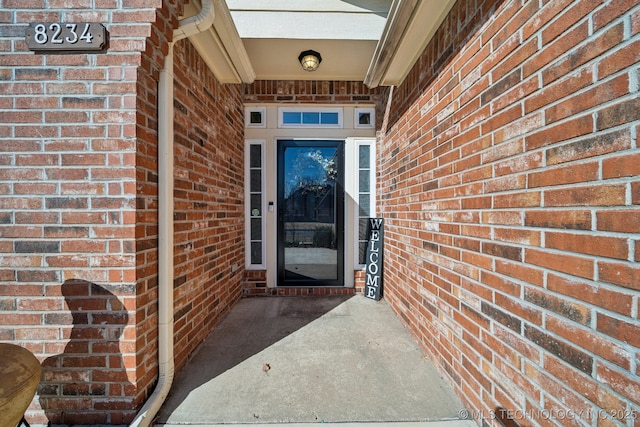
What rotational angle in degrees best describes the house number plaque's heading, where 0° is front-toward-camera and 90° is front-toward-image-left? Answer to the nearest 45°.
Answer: approximately 0°

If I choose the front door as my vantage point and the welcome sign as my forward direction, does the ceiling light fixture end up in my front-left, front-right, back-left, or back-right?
front-right

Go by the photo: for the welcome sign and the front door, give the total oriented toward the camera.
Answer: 2

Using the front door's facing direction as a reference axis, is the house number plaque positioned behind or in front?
in front

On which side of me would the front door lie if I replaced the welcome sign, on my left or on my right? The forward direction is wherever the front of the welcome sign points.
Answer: on my right

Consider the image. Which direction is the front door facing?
toward the camera

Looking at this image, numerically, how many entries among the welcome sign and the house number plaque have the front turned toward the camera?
2

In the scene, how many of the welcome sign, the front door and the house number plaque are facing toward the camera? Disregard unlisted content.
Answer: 3

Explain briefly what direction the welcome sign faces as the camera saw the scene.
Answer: facing the viewer

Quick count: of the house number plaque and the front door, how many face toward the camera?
2
